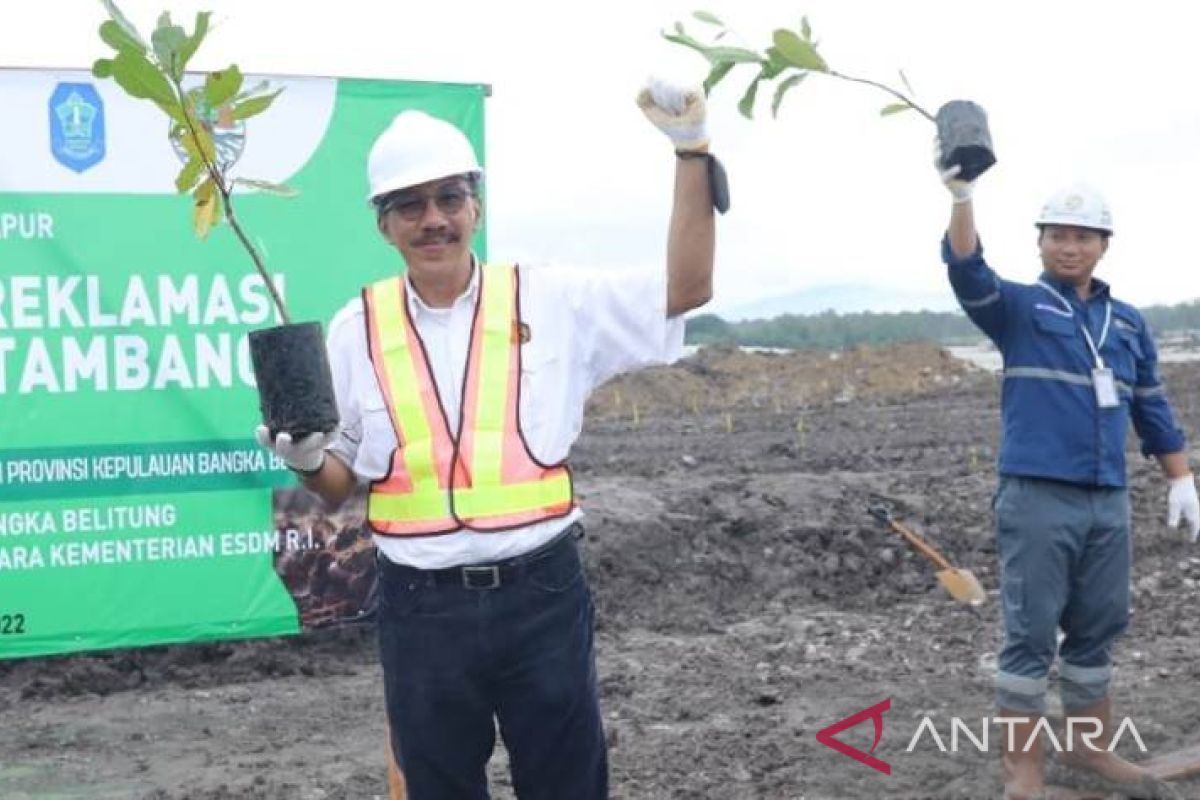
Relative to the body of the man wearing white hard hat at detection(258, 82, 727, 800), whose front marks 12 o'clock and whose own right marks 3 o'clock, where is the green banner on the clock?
The green banner is roughly at 5 o'clock from the man wearing white hard hat.

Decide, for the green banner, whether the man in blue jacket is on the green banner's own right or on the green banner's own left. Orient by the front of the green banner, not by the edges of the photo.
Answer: on the green banner's own left

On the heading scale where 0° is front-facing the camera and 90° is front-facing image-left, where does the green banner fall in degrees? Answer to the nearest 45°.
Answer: approximately 0°

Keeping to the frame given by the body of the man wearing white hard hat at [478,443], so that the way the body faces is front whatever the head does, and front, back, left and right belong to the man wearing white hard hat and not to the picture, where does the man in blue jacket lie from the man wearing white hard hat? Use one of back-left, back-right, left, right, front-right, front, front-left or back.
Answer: back-left

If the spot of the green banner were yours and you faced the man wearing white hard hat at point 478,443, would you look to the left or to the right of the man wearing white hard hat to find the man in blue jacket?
left

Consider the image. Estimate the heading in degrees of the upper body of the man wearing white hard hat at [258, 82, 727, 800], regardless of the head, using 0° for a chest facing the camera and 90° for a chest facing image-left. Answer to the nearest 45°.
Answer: approximately 0°

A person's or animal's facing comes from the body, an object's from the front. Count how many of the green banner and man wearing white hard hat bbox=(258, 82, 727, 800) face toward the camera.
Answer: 2

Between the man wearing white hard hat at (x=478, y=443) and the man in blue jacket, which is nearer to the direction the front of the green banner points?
the man wearing white hard hat
